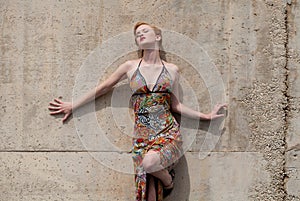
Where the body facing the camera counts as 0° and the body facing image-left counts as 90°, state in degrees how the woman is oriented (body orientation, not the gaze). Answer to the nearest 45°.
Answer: approximately 0°
